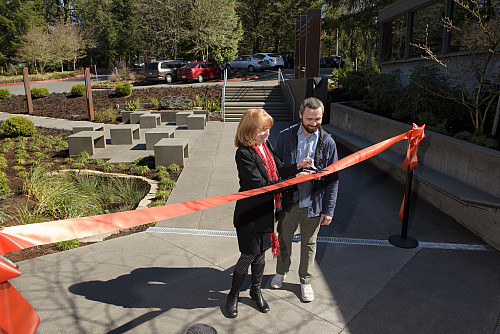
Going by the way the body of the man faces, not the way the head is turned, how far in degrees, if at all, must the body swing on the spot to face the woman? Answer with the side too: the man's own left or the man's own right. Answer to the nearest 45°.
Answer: approximately 45° to the man's own right

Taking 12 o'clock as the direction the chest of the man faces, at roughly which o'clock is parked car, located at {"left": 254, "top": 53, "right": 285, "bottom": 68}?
The parked car is roughly at 6 o'clock from the man.

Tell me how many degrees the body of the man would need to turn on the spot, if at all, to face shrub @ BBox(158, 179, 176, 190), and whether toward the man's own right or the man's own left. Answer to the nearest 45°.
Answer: approximately 135° to the man's own right

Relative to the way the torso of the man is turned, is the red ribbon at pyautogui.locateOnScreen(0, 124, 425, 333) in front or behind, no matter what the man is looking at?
in front

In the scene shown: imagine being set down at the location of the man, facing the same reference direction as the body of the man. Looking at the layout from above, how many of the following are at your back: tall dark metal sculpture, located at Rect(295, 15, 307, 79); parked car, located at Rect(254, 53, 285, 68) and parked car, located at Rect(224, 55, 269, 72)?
3

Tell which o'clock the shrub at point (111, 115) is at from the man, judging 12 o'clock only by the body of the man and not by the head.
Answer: The shrub is roughly at 5 o'clock from the man.

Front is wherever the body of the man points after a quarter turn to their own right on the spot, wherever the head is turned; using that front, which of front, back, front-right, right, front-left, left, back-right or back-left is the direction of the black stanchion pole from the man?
back-right

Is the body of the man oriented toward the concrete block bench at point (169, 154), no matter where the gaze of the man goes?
no

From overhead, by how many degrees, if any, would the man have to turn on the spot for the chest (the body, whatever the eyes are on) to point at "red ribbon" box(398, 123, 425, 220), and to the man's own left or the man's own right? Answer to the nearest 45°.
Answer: approximately 135° to the man's own left

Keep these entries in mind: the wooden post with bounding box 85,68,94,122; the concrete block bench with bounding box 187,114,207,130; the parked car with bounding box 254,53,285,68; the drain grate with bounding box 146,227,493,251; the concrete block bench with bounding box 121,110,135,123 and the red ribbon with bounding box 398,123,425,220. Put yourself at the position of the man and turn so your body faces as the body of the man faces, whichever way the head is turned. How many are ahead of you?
0

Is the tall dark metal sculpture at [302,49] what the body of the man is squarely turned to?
no

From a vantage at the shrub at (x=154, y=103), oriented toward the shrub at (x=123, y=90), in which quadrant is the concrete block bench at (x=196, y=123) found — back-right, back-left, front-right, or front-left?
back-left

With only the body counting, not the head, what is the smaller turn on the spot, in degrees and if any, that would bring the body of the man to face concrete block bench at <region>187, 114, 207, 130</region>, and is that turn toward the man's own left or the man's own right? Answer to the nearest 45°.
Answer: approximately 180°

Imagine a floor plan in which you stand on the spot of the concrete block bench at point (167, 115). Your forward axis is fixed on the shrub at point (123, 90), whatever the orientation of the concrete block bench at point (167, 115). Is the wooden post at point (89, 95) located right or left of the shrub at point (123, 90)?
left

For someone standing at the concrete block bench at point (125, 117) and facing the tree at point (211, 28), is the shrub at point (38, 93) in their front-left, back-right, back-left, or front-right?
front-left

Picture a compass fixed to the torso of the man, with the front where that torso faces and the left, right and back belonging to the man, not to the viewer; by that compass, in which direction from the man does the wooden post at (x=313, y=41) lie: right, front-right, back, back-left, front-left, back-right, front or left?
back

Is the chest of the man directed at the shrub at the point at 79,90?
no

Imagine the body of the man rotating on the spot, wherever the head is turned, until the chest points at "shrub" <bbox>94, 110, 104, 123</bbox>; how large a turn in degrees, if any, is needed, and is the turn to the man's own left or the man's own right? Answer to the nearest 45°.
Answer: approximately 135° to the man's own right

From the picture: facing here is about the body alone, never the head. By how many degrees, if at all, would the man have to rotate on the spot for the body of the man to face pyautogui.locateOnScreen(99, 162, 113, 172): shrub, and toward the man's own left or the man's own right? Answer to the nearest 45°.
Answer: approximately 135° to the man's own right
